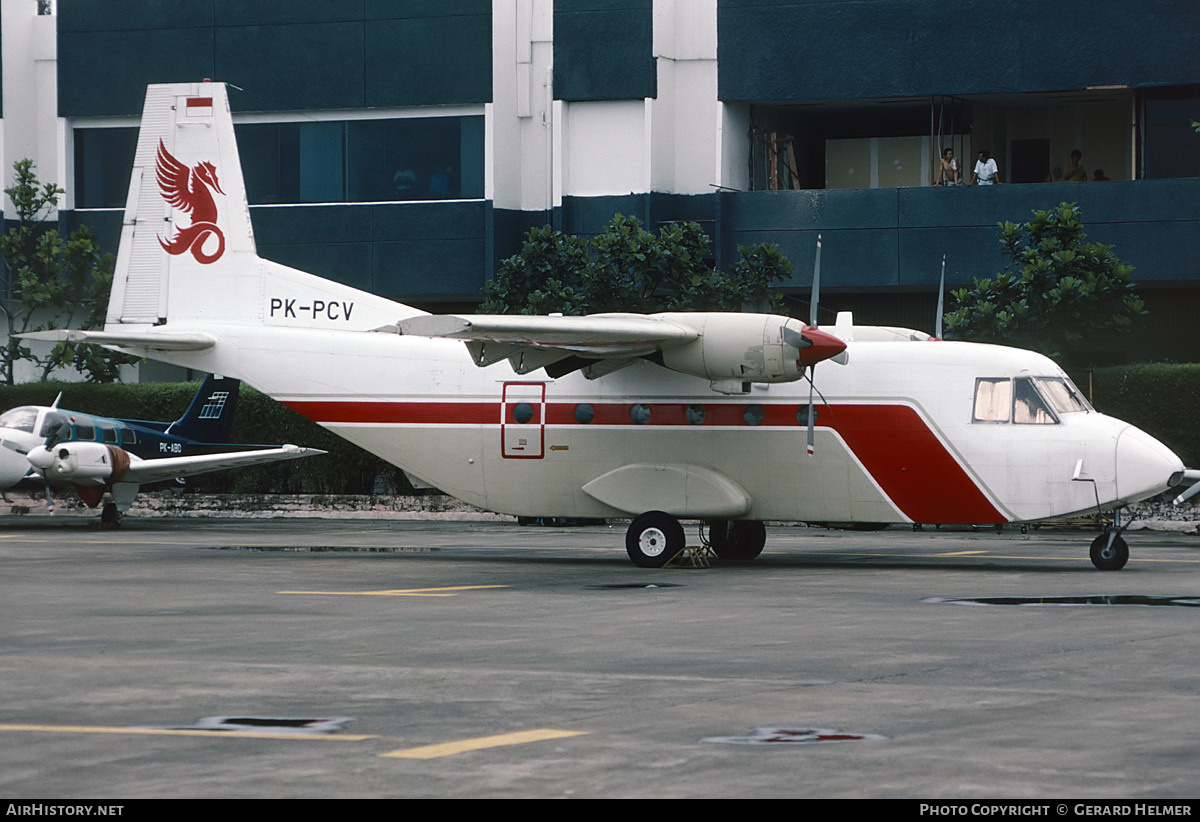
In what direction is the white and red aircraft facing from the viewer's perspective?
to the viewer's right

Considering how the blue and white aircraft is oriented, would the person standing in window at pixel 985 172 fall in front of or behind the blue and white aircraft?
behind

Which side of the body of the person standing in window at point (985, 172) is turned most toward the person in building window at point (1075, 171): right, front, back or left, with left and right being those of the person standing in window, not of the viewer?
left

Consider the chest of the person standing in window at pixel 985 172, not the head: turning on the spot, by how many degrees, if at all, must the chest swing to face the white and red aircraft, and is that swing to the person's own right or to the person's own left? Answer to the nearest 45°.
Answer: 0° — they already face it

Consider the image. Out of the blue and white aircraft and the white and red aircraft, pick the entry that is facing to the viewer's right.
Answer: the white and red aircraft

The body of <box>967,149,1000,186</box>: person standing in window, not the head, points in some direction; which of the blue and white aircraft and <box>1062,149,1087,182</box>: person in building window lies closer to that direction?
the blue and white aircraft

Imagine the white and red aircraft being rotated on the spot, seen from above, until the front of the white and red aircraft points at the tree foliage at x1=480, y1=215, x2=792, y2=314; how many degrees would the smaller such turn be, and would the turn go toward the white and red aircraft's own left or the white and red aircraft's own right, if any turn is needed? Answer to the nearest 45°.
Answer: approximately 90° to the white and red aircraft's own left

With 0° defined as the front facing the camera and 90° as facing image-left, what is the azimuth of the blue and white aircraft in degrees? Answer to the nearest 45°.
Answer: approximately 45°

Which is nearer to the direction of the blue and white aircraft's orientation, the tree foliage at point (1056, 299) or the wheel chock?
the wheel chock

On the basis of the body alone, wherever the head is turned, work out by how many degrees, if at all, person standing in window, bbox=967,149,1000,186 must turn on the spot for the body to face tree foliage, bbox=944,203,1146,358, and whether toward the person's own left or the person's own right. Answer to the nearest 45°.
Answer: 0° — they already face it

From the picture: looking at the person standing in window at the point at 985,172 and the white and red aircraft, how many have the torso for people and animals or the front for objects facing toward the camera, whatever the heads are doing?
1

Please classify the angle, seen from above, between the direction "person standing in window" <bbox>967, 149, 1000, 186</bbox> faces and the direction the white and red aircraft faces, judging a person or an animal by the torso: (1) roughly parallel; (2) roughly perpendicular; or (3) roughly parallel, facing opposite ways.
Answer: roughly perpendicular

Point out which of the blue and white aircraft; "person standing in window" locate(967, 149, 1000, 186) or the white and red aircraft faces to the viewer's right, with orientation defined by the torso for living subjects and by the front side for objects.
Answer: the white and red aircraft
